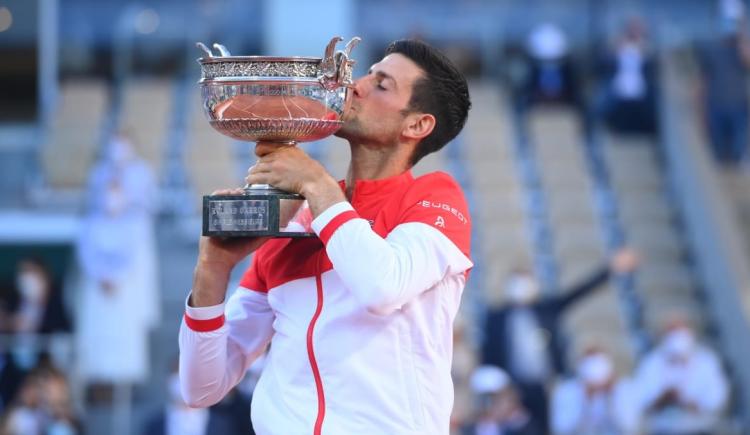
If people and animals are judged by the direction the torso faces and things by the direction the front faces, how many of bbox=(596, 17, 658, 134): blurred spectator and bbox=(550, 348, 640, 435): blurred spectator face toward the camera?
2

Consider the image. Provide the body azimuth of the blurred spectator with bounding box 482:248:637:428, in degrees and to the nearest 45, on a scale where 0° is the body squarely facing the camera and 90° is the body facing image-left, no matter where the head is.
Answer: approximately 0°

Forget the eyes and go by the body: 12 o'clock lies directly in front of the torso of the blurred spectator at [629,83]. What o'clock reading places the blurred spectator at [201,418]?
the blurred spectator at [201,418] is roughly at 1 o'clock from the blurred spectator at [629,83].

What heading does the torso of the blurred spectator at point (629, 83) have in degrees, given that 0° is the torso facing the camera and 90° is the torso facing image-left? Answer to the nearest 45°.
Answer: approximately 0°

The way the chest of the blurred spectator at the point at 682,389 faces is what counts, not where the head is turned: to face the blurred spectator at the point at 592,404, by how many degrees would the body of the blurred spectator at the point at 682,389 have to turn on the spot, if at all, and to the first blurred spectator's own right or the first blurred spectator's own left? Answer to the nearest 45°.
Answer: approximately 45° to the first blurred spectator's own right

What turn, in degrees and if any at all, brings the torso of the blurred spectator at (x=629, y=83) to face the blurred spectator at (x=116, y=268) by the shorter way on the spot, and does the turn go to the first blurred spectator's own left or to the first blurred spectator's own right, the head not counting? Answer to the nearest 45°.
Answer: approximately 45° to the first blurred spectator's own right
